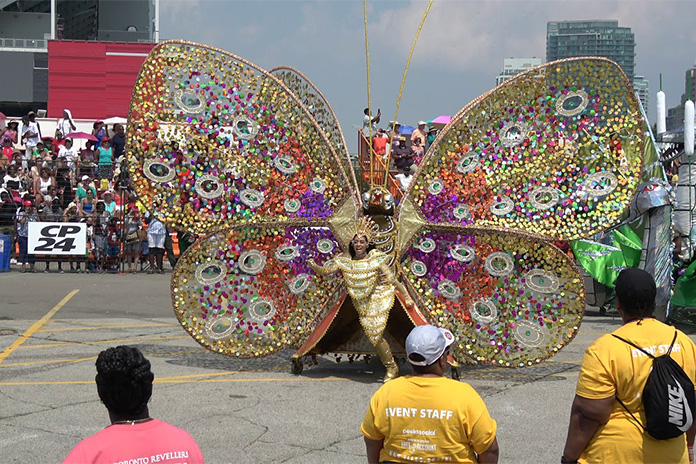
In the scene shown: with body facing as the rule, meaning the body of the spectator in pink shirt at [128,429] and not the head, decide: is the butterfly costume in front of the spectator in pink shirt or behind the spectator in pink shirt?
in front

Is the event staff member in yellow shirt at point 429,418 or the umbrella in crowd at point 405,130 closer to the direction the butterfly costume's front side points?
the event staff member in yellow shirt

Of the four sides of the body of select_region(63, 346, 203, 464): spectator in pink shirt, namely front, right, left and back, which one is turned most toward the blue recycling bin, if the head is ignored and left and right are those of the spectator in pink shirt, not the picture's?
front

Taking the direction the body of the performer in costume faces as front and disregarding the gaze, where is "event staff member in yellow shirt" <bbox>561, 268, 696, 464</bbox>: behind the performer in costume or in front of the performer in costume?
in front

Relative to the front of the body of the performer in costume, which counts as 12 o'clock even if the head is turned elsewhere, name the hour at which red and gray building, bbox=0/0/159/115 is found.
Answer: The red and gray building is roughly at 5 o'clock from the performer in costume.

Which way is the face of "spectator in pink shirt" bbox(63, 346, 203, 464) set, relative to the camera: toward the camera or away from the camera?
away from the camera

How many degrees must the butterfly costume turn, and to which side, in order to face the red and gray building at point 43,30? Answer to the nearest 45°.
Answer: approximately 135° to its right

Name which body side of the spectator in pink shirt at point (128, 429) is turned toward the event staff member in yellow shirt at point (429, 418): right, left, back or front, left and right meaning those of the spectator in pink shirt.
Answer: right

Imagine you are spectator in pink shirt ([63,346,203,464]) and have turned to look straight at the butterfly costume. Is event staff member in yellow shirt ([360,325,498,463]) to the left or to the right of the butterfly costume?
right

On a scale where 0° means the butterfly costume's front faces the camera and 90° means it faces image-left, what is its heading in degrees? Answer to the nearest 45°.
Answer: approximately 0°

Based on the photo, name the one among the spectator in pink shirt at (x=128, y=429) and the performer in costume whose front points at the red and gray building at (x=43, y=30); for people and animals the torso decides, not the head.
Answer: the spectator in pink shirt

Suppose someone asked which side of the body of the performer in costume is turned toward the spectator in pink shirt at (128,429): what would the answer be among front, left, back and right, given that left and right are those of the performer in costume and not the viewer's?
front

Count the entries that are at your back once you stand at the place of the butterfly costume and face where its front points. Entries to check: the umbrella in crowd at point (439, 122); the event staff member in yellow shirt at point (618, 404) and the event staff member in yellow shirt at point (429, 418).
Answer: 1

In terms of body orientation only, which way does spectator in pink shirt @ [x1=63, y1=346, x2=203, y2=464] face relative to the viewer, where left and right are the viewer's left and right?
facing away from the viewer

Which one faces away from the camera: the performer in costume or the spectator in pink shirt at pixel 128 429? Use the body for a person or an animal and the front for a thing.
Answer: the spectator in pink shirt

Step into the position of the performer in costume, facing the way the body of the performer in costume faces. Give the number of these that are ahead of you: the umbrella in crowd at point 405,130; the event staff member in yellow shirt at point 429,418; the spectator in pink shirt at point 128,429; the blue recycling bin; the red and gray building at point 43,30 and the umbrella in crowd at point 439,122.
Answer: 2
